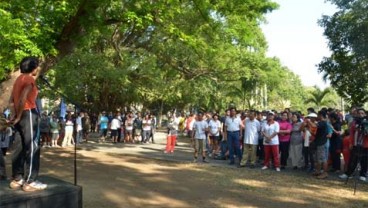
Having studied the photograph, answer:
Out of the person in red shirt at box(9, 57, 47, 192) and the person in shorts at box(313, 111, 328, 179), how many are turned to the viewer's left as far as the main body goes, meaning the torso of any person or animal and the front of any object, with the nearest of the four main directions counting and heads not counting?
1

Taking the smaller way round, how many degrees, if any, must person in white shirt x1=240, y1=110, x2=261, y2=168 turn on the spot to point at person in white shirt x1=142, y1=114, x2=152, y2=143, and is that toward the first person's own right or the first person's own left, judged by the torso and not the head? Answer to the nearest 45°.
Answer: approximately 90° to the first person's own right

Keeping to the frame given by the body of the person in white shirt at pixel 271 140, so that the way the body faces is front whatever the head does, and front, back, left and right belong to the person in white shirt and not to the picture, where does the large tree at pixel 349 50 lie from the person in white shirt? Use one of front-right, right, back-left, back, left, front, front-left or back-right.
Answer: back

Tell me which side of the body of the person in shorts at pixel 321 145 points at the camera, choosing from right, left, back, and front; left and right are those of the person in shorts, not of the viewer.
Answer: left

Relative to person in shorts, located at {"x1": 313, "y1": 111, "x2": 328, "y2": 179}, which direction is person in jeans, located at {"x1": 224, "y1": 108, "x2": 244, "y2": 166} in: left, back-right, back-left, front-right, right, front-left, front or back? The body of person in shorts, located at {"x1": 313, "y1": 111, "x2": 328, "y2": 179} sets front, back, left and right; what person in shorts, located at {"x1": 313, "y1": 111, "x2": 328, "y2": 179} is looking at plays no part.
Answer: front-right

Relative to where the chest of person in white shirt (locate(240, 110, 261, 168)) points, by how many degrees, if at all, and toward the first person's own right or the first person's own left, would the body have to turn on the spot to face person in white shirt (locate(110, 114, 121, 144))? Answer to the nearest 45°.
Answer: approximately 90° to the first person's own right

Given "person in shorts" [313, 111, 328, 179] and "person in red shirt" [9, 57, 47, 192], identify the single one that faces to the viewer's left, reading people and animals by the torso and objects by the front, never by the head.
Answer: the person in shorts

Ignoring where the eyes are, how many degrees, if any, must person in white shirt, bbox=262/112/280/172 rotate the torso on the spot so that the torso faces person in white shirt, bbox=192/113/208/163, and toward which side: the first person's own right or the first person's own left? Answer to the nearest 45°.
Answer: approximately 90° to the first person's own right

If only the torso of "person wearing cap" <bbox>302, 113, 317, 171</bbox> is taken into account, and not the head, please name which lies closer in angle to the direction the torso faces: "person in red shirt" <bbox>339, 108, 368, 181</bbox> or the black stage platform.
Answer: the black stage platform

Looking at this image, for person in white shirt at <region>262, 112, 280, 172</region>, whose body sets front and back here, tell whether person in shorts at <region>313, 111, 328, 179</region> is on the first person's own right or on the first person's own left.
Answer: on the first person's own left

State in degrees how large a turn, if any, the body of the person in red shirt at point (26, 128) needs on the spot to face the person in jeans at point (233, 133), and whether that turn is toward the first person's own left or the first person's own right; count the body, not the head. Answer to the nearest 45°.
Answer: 0° — they already face them

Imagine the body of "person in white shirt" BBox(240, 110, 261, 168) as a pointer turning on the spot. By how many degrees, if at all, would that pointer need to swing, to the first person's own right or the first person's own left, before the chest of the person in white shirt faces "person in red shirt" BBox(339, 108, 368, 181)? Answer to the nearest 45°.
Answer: approximately 90° to the first person's own left

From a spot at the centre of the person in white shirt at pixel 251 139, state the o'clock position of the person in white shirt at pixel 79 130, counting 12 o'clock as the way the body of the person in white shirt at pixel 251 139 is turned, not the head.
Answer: the person in white shirt at pixel 79 130 is roughly at 3 o'clock from the person in white shirt at pixel 251 139.

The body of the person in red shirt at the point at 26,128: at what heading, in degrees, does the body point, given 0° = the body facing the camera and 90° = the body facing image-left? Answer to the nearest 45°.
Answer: approximately 225°

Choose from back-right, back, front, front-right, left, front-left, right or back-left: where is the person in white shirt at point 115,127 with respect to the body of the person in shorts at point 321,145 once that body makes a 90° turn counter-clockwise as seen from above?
back-right
